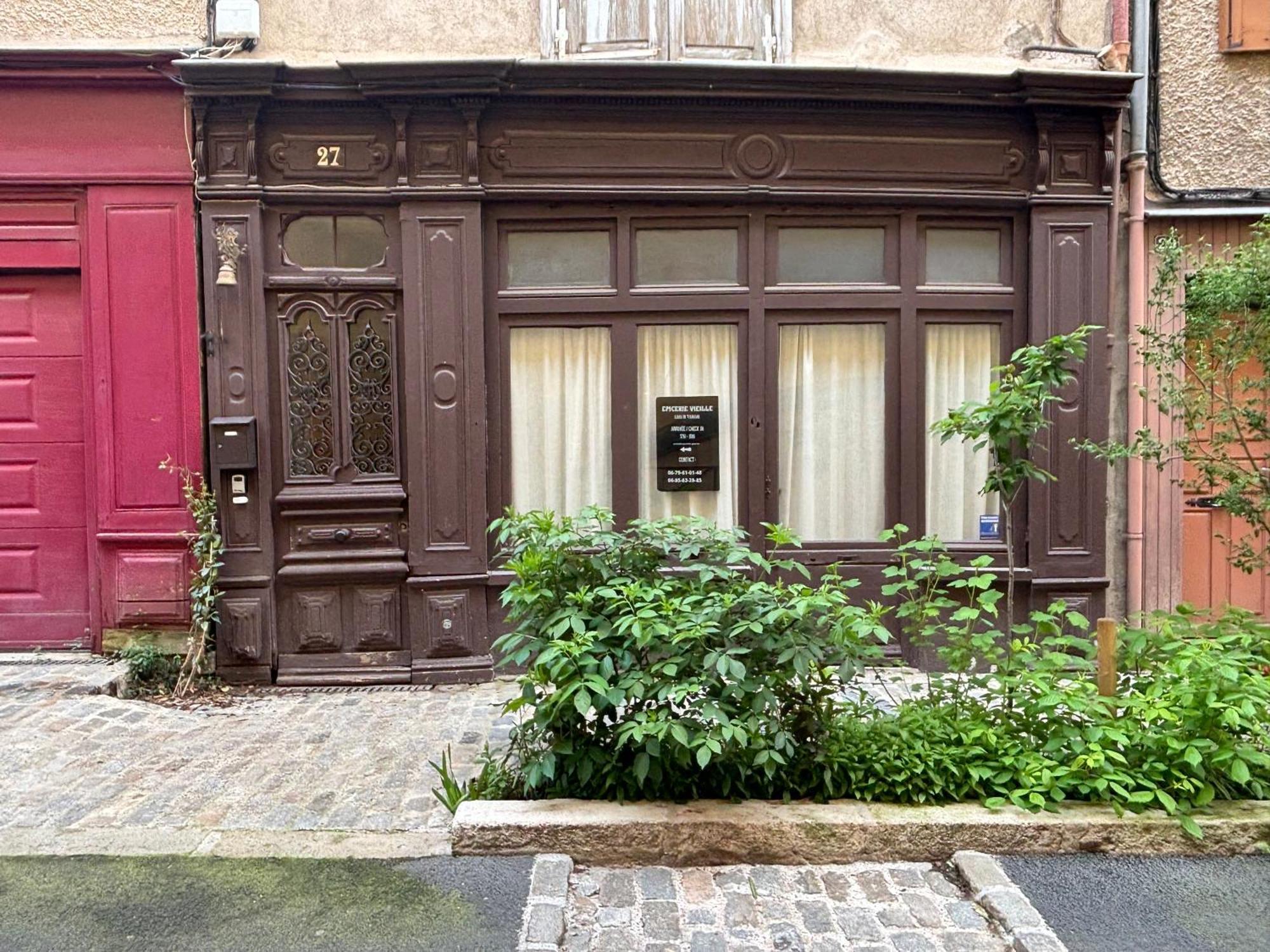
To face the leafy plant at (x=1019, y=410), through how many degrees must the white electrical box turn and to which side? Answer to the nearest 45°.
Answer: approximately 45° to its left

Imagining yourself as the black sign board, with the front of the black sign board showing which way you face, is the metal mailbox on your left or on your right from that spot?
on your right

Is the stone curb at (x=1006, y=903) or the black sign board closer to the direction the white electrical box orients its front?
the stone curb

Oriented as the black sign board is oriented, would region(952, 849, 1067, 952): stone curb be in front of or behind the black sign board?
in front

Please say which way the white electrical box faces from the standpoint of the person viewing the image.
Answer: facing the viewer

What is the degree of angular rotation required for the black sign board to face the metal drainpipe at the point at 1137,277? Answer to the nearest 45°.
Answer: approximately 90° to its left

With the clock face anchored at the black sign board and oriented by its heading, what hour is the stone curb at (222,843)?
The stone curb is roughly at 1 o'clock from the black sign board.

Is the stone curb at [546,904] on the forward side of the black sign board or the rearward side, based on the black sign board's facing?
on the forward side

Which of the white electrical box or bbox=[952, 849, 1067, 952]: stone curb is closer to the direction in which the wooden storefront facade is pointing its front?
the stone curb

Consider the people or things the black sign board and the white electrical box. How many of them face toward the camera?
2

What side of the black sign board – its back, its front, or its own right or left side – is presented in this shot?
front

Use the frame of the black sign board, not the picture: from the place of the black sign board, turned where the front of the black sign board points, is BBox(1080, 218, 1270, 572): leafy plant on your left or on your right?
on your left

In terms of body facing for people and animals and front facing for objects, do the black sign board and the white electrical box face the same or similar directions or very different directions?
same or similar directions

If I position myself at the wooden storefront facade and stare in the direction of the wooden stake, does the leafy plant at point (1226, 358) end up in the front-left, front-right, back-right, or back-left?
front-left

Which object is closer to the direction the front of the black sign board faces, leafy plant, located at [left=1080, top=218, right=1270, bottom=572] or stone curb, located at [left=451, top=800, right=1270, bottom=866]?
the stone curb

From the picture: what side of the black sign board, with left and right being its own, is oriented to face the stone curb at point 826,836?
front
